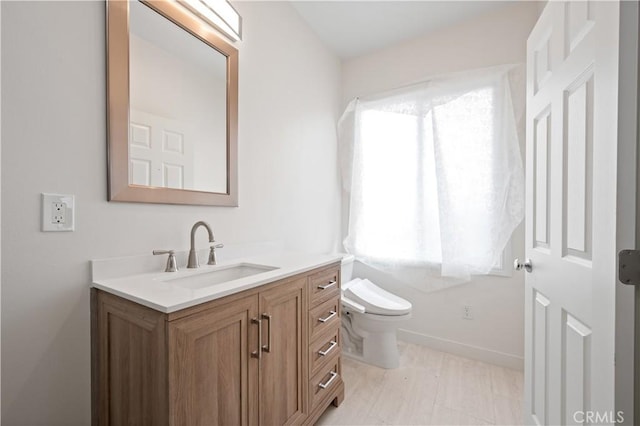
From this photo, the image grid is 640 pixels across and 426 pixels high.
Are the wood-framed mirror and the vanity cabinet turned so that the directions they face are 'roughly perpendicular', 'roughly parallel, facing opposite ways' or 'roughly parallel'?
roughly parallel

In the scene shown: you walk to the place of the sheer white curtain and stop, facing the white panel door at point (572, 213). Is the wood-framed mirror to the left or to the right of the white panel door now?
right

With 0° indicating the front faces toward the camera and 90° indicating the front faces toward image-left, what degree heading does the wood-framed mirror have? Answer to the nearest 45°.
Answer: approximately 315°

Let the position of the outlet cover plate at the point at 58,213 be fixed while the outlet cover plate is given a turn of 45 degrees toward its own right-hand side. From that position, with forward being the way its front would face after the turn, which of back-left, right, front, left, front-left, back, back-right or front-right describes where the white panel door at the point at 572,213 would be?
left

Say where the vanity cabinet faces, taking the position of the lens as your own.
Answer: facing the viewer and to the right of the viewer

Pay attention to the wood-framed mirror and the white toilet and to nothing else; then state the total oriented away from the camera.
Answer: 0

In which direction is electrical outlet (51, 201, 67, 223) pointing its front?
toward the camera

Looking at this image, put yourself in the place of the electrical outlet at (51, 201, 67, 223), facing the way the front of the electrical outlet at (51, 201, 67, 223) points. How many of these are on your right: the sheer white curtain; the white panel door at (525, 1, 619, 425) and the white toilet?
0

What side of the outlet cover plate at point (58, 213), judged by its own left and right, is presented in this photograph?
front

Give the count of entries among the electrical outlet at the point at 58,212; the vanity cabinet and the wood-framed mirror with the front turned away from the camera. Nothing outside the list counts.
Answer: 0
